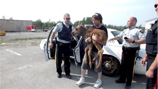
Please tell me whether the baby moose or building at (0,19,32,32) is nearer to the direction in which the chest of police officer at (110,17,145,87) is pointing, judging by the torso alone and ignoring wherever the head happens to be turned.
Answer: the baby moose

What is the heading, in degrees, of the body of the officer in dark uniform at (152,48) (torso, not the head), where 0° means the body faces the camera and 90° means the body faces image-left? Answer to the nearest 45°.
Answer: approximately 45°
